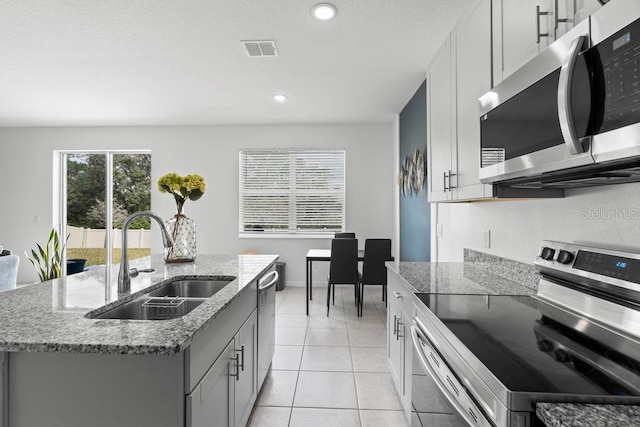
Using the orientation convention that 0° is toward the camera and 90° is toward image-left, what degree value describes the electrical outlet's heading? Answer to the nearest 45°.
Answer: approximately 45°

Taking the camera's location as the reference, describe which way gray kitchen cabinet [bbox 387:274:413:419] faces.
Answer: facing to the left of the viewer

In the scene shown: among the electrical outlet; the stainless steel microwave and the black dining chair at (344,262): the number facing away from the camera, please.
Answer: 1

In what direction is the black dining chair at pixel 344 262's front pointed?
away from the camera

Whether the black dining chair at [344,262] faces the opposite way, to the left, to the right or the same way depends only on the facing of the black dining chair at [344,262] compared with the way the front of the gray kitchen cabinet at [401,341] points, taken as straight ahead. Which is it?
to the right

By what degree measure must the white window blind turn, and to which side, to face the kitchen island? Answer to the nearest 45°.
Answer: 0° — it already faces it

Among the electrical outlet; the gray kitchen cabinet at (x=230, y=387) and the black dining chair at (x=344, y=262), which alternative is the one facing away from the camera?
the black dining chair

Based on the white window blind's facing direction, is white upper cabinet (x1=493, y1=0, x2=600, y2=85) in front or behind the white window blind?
in front

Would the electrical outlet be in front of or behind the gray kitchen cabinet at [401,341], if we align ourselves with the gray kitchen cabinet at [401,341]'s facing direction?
behind

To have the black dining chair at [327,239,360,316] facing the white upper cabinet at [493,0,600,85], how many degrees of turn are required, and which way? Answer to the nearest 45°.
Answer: approximately 180°

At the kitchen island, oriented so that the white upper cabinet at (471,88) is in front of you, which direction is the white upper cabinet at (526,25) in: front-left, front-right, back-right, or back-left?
front-right

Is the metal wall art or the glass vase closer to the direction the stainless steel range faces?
the glass vase

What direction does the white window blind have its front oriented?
toward the camera

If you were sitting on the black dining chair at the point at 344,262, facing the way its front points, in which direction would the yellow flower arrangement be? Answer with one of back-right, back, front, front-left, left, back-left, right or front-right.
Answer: back-left

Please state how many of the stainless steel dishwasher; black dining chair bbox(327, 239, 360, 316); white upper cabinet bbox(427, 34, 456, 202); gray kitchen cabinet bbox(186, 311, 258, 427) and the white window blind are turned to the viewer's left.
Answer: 1

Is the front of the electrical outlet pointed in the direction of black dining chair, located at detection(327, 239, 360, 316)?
no

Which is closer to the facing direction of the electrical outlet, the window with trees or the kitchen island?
the kitchen island

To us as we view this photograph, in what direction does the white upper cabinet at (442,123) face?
facing to the left of the viewer

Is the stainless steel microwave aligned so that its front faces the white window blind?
no
